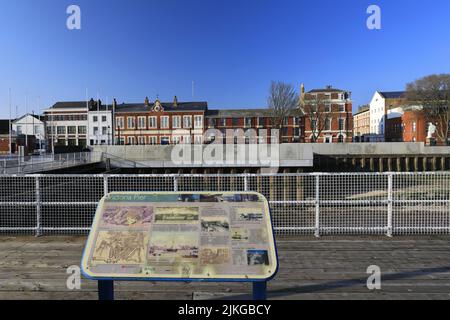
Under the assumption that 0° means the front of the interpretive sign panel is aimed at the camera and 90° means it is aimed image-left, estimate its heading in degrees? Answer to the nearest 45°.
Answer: approximately 0°

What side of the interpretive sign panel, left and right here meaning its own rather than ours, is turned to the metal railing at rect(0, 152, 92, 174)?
back
